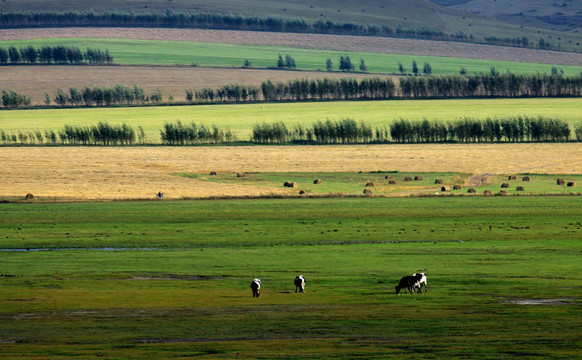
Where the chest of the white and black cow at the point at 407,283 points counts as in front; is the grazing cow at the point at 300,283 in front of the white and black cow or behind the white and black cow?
in front

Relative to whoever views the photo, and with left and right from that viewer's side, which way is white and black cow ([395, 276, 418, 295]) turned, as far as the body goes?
facing to the left of the viewer

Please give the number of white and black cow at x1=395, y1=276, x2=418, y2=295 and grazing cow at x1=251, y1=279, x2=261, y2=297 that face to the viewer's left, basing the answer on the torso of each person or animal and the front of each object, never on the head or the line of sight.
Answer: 1

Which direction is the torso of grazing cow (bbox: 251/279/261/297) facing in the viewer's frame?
away from the camera

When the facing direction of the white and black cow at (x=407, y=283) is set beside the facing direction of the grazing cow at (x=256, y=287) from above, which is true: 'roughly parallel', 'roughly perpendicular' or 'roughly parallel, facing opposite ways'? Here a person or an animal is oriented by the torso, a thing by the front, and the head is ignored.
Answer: roughly perpendicular

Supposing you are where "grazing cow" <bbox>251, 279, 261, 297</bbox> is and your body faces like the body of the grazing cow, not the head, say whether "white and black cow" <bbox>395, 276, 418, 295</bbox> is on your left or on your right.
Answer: on your right

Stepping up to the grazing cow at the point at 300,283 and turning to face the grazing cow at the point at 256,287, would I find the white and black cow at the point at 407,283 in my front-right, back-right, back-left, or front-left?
back-left

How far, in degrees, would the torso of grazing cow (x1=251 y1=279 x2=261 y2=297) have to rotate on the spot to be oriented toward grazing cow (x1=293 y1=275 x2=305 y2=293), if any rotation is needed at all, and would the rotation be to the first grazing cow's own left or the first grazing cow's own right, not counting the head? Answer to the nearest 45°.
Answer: approximately 90° to the first grazing cow's own right

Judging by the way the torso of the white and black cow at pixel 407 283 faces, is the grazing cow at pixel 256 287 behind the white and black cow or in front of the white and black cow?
in front
